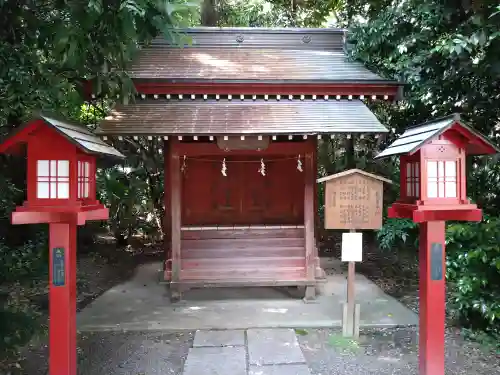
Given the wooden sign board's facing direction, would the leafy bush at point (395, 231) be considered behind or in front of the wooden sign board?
behind

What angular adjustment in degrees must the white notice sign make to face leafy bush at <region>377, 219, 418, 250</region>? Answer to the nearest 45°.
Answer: approximately 180°

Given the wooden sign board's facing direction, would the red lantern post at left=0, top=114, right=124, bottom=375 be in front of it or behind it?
in front

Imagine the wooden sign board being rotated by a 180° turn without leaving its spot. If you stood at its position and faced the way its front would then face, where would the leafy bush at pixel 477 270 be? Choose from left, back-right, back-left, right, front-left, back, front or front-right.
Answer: right

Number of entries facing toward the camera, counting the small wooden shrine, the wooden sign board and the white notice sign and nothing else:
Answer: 3

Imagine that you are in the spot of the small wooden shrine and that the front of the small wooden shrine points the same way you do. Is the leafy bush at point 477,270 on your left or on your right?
on your left

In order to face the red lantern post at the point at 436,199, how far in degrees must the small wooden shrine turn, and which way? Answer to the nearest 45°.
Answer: approximately 45° to its left

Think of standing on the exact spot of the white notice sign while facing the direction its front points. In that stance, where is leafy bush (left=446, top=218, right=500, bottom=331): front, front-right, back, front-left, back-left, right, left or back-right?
left

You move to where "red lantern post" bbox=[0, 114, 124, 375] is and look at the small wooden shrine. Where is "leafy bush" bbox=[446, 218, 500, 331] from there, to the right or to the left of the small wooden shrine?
right

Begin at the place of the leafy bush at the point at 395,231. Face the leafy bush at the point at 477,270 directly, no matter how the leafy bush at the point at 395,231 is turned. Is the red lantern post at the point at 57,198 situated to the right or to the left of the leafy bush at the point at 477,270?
right
